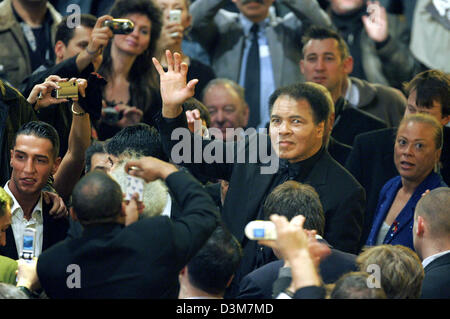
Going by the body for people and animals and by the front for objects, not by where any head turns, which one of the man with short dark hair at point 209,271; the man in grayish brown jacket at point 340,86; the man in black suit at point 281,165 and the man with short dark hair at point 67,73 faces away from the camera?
the man with short dark hair at point 209,271

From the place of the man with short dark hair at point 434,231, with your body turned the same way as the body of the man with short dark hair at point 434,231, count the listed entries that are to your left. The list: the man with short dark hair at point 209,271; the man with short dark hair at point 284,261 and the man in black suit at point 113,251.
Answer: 3

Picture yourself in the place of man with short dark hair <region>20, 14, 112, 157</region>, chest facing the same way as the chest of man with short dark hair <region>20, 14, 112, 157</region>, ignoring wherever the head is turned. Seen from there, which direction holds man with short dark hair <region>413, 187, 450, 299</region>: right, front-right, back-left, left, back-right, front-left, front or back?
front

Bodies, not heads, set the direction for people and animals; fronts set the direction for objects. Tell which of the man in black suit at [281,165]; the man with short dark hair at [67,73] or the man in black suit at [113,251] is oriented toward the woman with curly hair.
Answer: the man in black suit at [113,251]

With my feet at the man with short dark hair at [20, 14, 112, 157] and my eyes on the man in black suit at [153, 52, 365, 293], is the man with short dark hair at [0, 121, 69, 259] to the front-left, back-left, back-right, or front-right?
front-right

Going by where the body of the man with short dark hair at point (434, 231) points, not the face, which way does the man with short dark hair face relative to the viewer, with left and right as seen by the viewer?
facing away from the viewer and to the left of the viewer

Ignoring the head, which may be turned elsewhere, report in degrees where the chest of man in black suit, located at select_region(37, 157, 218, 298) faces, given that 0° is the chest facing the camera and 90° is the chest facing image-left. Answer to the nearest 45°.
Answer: approximately 180°

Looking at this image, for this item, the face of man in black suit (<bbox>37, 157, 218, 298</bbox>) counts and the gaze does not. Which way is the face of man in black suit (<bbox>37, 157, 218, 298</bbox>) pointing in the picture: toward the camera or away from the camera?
away from the camera

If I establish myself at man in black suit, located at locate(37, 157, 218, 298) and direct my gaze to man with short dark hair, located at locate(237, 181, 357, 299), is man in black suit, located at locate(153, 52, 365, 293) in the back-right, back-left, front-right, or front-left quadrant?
front-left

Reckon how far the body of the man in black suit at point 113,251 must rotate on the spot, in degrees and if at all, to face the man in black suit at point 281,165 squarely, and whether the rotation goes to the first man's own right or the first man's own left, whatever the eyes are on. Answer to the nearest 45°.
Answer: approximately 45° to the first man's own right

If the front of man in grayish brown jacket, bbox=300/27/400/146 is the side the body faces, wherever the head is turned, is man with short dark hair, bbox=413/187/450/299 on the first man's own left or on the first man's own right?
on the first man's own left

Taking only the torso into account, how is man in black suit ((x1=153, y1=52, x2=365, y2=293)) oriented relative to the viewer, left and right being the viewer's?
facing the viewer and to the left of the viewer

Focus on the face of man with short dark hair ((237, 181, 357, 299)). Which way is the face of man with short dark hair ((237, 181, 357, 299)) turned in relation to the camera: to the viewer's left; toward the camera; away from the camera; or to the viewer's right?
away from the camera

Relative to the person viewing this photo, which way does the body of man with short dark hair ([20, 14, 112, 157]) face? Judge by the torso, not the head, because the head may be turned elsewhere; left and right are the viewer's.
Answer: facing the viewer and to the right of the viewer

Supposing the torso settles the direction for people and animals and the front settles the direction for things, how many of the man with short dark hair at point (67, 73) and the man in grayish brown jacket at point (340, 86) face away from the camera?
0

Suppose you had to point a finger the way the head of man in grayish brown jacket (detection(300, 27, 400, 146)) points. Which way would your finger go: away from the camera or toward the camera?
toward the camera

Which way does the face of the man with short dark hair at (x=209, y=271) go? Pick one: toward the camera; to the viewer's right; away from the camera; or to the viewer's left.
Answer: away from the camera

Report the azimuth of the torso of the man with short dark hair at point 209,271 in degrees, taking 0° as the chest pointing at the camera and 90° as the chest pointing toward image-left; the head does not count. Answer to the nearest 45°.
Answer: approximately 180°

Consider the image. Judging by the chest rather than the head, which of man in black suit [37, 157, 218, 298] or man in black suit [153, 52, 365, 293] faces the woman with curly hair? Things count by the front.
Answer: man in black suit [37, 157, 218, 298]
